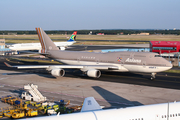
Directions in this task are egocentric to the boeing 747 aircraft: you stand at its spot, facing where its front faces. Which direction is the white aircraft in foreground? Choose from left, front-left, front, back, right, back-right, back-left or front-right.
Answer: front-right

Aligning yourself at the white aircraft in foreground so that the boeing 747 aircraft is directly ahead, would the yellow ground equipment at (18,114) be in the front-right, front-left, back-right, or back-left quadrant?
front-left

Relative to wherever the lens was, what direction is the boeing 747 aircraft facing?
facing the viewer and to the right of the viewer

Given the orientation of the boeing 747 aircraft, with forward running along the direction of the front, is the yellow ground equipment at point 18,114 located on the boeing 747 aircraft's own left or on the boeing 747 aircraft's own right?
on the boeing 747 aircraft's own right
